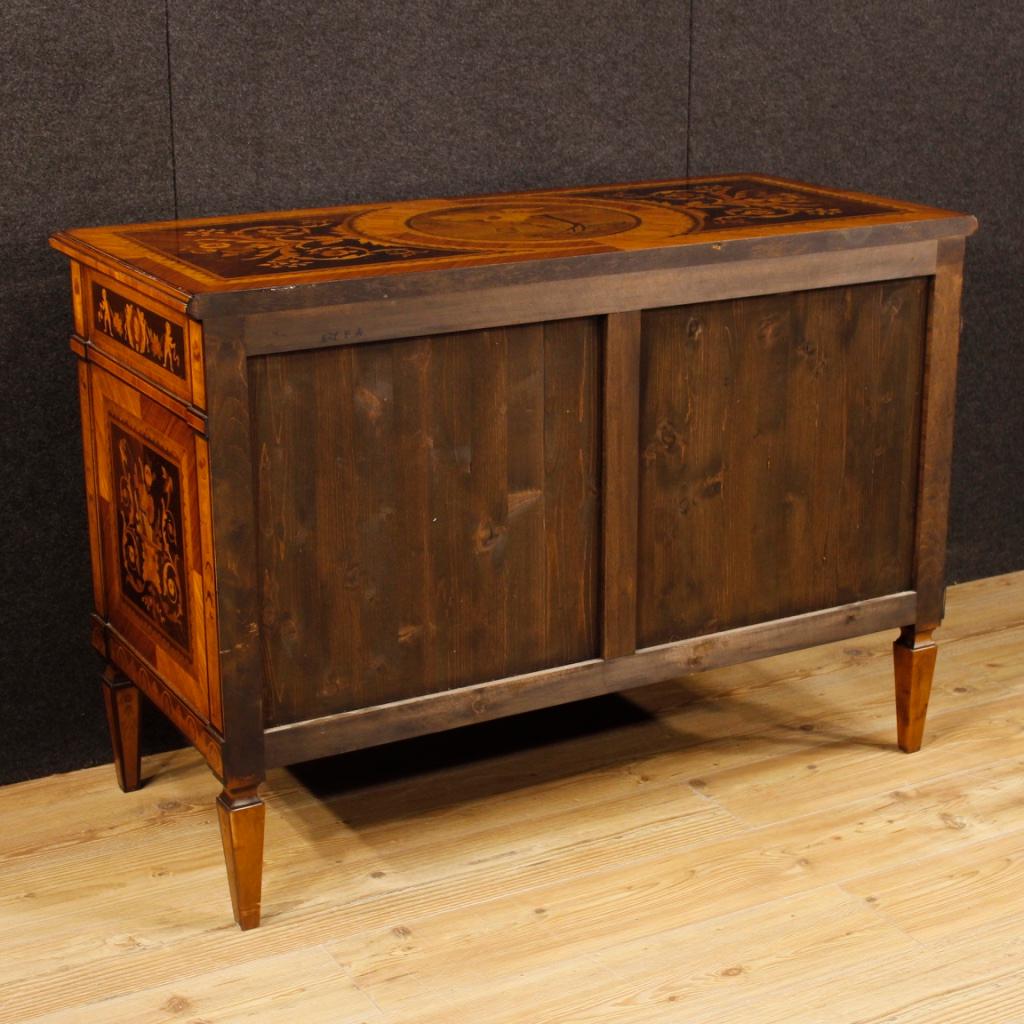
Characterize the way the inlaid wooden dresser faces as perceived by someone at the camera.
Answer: facing away from the viewer and to the left of the viewer
